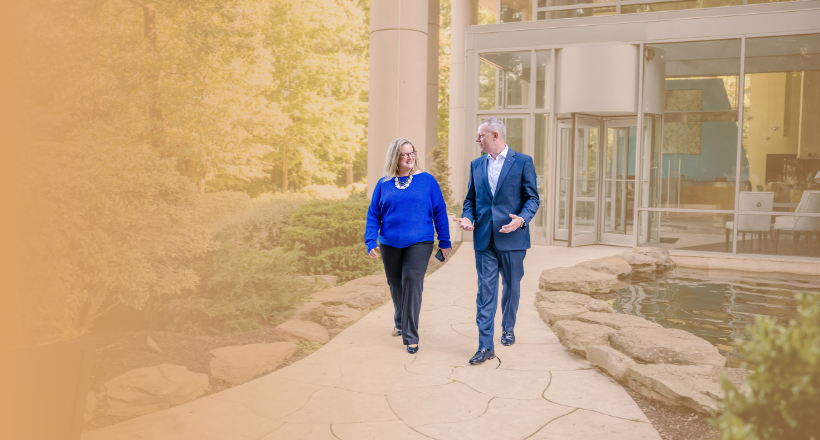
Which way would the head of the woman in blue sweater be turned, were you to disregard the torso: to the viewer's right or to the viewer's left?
to the viewer's right

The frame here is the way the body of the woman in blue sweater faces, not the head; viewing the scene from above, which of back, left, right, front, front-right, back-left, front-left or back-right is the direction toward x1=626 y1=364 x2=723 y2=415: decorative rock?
front-left

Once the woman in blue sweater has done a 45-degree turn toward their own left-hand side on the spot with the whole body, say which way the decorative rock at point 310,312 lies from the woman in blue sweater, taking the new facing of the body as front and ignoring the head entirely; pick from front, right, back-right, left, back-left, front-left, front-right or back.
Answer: back

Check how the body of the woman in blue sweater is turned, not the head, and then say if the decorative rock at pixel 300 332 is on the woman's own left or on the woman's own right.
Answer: on the woman's own right

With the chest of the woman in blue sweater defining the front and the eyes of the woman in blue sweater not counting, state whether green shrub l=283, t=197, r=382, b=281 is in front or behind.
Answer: behind

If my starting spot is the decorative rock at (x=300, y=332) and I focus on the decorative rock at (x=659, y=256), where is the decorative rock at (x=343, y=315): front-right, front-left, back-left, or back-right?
front-left

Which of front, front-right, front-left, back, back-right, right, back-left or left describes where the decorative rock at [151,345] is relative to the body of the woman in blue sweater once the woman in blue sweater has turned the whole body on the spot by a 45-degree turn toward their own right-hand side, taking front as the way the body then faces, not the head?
front-right

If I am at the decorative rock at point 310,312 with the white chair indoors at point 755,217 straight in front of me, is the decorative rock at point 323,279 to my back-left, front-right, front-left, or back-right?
front-left

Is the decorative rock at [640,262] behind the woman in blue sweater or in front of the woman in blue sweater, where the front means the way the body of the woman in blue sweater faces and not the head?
behind

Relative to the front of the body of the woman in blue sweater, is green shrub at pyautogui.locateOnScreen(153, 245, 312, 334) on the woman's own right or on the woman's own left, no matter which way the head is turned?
on the woman's own right

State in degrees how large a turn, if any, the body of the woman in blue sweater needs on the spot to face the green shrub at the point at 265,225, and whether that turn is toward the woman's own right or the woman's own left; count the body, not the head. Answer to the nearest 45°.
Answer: approximately 180°

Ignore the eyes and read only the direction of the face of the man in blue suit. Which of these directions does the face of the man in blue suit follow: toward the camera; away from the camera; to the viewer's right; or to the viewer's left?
to the viewer's left

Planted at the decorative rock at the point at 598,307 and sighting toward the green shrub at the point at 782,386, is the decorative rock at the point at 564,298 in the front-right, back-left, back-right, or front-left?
back-right

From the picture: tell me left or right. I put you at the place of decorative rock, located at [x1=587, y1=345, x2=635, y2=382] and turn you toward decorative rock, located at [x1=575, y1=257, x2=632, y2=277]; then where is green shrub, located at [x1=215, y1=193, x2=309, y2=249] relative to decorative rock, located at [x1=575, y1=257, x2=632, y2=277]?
left

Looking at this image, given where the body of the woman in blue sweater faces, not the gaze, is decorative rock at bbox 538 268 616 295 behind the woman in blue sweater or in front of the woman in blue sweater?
behind

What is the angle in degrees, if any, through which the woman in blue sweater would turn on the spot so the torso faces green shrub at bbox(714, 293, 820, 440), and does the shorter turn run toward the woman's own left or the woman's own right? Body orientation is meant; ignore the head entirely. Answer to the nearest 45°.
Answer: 0° — they already face it

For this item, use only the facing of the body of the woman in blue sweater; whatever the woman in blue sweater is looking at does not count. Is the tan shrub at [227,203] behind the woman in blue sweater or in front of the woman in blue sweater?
behind

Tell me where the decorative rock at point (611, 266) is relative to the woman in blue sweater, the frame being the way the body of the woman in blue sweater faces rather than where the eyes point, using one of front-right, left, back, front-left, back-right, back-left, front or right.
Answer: back-left

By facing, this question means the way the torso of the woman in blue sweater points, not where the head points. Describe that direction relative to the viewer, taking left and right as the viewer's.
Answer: facing the viewer
